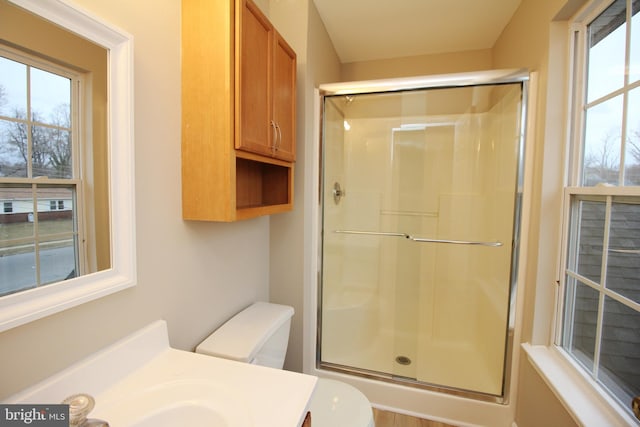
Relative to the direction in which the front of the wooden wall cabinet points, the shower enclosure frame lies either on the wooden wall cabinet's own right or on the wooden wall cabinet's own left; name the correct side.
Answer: on the wooden wall cabinet's own left

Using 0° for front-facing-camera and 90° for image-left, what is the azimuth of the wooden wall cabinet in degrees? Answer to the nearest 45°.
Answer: approximately 315°

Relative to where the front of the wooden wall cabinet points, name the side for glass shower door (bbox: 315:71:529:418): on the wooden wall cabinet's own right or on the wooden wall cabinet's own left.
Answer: on the wooden wall cabinet's own left
